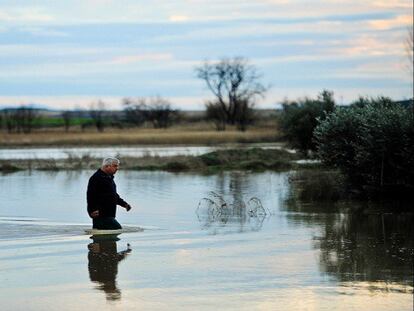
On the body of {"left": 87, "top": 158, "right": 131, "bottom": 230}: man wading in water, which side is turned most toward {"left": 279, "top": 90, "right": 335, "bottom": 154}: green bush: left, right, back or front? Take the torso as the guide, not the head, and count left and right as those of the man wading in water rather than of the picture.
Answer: left

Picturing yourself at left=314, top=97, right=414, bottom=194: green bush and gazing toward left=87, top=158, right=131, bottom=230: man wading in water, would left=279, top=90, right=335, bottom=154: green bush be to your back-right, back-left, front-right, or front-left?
back-right

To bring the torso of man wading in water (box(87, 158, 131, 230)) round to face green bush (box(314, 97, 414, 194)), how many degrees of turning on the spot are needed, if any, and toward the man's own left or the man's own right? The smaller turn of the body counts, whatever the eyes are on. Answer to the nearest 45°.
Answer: approximately 45° to the man's own left

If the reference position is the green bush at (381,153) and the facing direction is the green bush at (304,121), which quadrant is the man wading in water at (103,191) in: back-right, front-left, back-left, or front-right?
back-left

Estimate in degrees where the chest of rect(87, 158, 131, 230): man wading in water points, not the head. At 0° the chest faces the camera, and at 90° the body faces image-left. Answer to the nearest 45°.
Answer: approximately 270°
